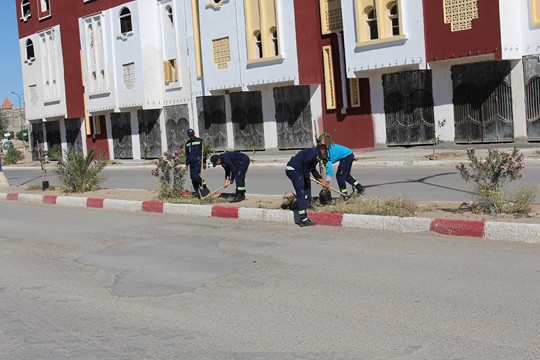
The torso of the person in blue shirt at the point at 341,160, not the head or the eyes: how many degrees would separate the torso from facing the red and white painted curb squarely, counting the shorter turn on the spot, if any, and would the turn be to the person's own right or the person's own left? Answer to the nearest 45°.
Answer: approximately 90° to the person's own left

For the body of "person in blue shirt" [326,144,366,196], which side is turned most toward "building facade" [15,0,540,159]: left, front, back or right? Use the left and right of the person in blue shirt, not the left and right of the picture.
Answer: right

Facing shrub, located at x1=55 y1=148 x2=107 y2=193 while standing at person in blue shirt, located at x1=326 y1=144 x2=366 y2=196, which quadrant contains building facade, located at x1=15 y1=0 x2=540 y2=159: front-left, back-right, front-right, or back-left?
front-right

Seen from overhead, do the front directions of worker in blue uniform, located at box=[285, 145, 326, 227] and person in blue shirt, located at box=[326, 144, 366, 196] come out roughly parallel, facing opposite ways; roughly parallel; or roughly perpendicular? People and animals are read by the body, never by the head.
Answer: roughly parallel, facing opposite ways

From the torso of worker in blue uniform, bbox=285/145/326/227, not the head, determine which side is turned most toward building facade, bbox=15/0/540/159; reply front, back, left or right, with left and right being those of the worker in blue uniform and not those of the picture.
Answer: left

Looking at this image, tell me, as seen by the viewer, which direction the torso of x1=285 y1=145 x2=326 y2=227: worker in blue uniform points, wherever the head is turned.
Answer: to the viewer's right

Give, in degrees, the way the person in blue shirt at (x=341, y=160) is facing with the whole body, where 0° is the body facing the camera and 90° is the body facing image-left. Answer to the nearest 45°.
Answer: approximately 90°

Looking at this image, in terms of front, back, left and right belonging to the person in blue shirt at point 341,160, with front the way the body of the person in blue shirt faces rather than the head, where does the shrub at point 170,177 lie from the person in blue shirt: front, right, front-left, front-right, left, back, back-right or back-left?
front-right

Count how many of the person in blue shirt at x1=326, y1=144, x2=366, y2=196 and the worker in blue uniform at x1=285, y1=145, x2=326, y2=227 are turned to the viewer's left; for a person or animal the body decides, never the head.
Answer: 1
